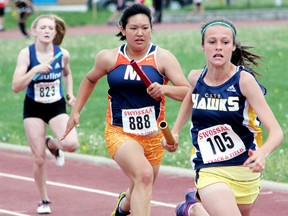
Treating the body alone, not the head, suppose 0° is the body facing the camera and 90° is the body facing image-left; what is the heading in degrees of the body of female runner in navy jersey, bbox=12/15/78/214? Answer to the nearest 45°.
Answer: approximately 0°
